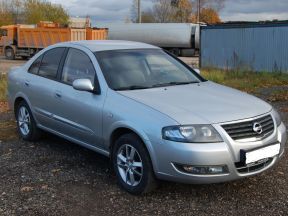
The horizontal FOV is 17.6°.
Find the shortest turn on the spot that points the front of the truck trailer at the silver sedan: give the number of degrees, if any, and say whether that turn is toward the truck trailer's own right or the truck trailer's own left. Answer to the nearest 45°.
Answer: approximately 90° to the truck trailer's own left

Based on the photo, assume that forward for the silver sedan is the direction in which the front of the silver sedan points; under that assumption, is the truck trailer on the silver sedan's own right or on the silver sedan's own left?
on the silver sedan's own left

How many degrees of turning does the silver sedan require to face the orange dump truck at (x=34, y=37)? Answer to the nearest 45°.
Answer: approximately 135° to its left

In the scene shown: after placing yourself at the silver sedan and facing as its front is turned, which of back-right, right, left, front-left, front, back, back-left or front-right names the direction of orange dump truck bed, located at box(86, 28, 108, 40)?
back-left

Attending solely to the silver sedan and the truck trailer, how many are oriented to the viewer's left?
1

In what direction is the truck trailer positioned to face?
to the viewer's left
